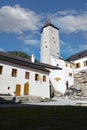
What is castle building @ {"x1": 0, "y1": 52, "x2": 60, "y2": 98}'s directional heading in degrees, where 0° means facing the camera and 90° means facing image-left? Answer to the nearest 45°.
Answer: approximately 315°

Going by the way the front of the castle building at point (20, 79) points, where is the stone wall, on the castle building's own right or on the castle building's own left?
on the castle building's own left

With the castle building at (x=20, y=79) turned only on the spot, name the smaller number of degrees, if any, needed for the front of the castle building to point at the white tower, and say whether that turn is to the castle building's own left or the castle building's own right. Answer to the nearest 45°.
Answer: approximately 135° to the castle building's own left
